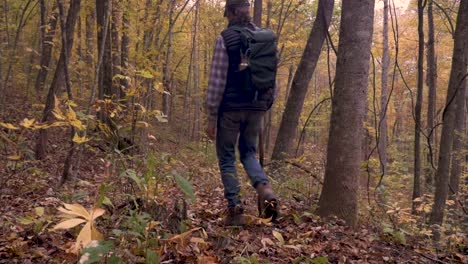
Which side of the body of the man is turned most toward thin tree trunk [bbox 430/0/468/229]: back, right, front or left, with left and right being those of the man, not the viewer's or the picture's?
right

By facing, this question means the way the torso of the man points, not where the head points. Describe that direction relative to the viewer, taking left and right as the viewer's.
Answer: facing away from the viewer and to the left of the viewer

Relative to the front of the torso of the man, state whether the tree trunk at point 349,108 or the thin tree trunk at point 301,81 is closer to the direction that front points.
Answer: the thin tree trunk

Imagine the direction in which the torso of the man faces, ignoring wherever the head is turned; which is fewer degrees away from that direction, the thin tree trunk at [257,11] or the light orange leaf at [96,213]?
the thin tree trunk

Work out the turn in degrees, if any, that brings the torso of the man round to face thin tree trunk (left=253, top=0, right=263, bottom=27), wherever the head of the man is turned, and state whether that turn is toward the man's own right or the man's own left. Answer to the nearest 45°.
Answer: approximately 45° to the man's own right

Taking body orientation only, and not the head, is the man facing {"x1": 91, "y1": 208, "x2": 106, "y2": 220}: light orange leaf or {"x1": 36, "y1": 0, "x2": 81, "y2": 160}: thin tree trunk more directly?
the thin tree trunk

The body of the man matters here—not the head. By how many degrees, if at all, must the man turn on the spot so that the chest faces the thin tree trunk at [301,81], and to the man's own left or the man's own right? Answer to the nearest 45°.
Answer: approximately 45° to the man's own right

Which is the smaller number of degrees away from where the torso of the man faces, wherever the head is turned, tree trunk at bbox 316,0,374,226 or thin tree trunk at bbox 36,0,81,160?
the thin tree trunk

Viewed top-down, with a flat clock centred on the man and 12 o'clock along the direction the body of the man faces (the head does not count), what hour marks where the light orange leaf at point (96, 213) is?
The light orange leaf is roughly at 8 o'clock from the man.

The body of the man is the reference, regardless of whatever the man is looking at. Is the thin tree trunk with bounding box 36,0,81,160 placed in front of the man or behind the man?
in front
